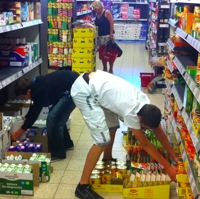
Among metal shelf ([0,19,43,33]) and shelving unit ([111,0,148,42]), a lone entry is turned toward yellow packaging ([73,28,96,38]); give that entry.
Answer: the shelving unit

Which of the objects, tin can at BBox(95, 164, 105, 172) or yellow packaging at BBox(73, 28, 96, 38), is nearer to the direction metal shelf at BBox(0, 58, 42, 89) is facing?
the tin can

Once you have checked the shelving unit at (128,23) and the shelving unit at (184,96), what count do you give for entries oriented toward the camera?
1

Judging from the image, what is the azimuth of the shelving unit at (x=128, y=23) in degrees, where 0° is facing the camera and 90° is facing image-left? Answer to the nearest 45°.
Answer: approximately 0°

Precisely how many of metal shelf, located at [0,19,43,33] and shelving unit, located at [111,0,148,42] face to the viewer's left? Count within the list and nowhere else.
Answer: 0

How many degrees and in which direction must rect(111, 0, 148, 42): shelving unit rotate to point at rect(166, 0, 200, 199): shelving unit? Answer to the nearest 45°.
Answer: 0° — it already faces it

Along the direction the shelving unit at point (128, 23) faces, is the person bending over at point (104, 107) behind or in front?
in front

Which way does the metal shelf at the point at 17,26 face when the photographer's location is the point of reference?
facing the viewer and to the right of the viewer

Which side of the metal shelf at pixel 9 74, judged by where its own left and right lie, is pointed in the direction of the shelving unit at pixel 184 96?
front

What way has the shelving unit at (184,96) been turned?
to the viewer's left
